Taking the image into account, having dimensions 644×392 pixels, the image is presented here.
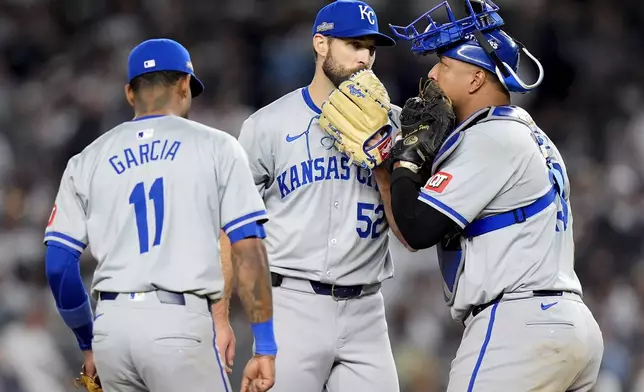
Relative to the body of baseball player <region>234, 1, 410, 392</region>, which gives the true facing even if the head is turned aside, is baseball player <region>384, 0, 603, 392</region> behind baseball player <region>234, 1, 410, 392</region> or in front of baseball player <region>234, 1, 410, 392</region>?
in front

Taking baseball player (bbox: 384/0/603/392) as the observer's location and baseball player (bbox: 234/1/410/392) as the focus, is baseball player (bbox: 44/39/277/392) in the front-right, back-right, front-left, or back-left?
front-left

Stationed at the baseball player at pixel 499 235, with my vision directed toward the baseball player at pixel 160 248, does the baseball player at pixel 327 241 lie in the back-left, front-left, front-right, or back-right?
front-right

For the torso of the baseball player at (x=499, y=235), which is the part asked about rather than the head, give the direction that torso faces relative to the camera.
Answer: to the viewer's left

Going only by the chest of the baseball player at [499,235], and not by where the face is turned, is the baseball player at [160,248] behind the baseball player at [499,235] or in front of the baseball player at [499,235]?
in front

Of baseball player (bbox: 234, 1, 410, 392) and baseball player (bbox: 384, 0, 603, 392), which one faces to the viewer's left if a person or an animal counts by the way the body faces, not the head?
baseball player (bbox: 384, 0, 603, 392)

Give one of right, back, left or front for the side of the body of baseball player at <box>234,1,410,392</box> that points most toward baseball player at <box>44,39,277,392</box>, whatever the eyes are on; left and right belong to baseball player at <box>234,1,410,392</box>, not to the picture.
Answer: right

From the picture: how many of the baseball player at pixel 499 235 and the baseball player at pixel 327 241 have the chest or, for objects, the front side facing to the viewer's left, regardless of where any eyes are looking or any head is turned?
1

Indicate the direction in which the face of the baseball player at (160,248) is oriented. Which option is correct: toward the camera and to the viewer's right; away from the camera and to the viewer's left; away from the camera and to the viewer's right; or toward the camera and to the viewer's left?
away from the camera and to the viewer's right

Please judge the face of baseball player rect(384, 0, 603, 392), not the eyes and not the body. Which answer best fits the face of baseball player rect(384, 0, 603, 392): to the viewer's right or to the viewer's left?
to the viewer's left
